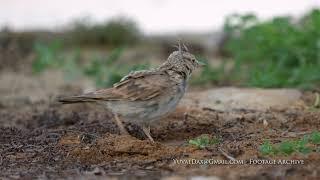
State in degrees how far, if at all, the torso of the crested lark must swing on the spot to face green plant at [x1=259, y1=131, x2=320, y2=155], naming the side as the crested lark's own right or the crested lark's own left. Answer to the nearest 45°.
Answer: approximately 45° to the crested lark's own right

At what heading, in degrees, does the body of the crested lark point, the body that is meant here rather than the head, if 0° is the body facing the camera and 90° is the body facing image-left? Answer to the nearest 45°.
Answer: approximately 270°

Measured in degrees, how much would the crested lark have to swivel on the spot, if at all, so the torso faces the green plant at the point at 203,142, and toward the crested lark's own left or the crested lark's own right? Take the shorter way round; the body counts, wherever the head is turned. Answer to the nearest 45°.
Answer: approximately 45° to the crested lark's own right

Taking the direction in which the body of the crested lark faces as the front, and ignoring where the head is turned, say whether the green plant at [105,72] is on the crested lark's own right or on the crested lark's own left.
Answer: on the crested lark's own left
